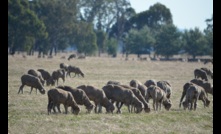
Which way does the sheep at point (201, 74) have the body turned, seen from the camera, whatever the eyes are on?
to the viewer's right

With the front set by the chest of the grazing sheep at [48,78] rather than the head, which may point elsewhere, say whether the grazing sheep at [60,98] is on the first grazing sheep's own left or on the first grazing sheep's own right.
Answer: on the first grazing sheep's own right
